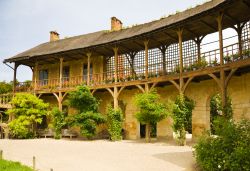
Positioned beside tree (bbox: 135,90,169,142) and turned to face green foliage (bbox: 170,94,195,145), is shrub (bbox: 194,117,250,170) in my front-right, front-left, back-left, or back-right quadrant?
front-right

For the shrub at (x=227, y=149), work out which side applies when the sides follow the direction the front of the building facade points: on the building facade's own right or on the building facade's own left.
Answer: on the building facade's own left

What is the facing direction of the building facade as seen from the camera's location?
facing the viewer and to the left of the viewer

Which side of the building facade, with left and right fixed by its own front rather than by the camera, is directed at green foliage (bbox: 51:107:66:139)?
right

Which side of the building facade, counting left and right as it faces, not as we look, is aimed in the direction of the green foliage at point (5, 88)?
right

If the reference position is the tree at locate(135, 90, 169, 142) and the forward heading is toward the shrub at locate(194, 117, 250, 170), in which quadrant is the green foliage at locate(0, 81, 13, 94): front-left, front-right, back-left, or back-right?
back-right

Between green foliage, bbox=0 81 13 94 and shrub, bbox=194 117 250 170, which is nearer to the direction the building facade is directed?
the shrub
